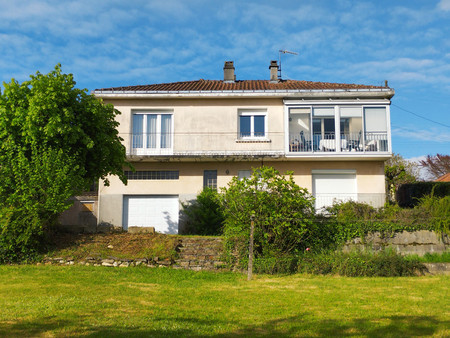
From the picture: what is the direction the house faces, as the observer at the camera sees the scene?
facing the viewer

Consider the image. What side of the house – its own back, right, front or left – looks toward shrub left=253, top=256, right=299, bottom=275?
front

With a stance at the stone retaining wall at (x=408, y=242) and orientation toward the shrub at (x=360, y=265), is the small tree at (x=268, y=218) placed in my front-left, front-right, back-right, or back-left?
front-right

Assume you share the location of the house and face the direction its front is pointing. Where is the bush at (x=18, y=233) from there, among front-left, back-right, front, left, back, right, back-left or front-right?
front-right

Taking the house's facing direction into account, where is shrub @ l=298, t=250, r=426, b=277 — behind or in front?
in front

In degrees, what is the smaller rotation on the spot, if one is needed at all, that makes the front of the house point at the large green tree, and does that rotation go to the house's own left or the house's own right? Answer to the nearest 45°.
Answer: approximately 45° to the house's own right

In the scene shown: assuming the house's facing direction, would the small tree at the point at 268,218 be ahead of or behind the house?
ahead

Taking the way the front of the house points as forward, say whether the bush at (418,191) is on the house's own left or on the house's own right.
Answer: on the house's own left

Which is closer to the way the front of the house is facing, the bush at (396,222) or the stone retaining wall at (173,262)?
the stone retaining wall

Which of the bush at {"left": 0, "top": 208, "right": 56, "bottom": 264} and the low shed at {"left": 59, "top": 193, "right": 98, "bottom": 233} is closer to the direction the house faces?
the bush

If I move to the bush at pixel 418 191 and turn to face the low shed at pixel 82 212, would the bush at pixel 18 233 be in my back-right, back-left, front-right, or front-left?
front-left

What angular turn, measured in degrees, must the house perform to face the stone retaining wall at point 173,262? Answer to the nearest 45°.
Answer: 0° — it already faces it

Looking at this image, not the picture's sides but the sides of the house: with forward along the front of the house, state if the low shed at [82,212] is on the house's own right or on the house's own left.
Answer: on the house's own right
